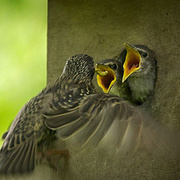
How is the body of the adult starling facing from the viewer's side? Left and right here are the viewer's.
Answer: facing away from the viewer and to the right of the viewer

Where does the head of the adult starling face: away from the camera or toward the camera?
away from the camera
